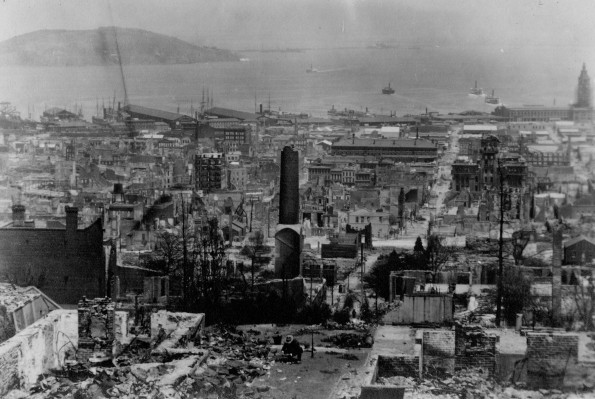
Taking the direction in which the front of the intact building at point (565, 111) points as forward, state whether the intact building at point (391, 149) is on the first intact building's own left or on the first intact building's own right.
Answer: on the first intact building's own right

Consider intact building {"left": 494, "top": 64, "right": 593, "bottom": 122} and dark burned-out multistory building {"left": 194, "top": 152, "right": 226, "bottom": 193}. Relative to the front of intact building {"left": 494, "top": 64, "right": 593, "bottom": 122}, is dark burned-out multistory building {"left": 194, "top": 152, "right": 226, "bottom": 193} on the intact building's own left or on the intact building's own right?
on the intact building's own right

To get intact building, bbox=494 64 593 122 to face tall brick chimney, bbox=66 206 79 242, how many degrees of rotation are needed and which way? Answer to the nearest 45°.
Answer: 0° — it already faces it

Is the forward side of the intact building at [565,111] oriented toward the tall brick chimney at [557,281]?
yes

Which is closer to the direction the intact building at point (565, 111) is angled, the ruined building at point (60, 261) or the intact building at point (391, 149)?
the ruined building

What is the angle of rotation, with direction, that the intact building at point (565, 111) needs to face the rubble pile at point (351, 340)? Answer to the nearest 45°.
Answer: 0° — it already faces it

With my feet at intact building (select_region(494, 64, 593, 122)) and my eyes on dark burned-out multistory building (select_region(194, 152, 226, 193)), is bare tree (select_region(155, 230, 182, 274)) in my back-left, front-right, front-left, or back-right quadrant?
front-left

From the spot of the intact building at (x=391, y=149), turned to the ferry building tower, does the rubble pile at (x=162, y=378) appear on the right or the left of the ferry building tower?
right

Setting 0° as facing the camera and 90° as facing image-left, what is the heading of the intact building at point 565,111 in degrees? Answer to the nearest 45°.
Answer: approximately 0°

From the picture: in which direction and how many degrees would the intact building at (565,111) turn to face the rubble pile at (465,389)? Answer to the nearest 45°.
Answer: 0° — it already faces it

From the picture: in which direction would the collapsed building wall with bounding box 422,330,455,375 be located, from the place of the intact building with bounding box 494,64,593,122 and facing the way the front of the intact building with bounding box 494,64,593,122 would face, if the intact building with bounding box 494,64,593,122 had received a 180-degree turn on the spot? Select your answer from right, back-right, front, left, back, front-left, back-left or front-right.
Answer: back

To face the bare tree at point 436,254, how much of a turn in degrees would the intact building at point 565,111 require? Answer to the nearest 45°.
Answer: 0° — it already faces it

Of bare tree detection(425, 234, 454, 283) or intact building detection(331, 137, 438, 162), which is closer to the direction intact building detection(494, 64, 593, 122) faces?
the bare tree

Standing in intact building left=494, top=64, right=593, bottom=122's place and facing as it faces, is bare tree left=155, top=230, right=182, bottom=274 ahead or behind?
ahead

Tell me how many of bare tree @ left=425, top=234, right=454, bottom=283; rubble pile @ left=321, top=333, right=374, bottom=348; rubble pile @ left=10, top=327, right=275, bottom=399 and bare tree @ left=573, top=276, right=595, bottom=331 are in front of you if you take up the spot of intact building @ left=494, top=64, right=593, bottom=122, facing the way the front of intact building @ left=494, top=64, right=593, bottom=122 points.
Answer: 4

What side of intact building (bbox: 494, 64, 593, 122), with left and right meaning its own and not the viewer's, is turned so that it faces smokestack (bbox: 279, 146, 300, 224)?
front

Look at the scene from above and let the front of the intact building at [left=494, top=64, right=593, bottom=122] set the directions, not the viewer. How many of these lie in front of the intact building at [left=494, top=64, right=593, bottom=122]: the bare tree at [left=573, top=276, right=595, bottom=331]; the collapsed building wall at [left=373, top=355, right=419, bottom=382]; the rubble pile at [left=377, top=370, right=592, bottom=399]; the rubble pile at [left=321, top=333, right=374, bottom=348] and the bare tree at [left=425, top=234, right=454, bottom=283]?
5
